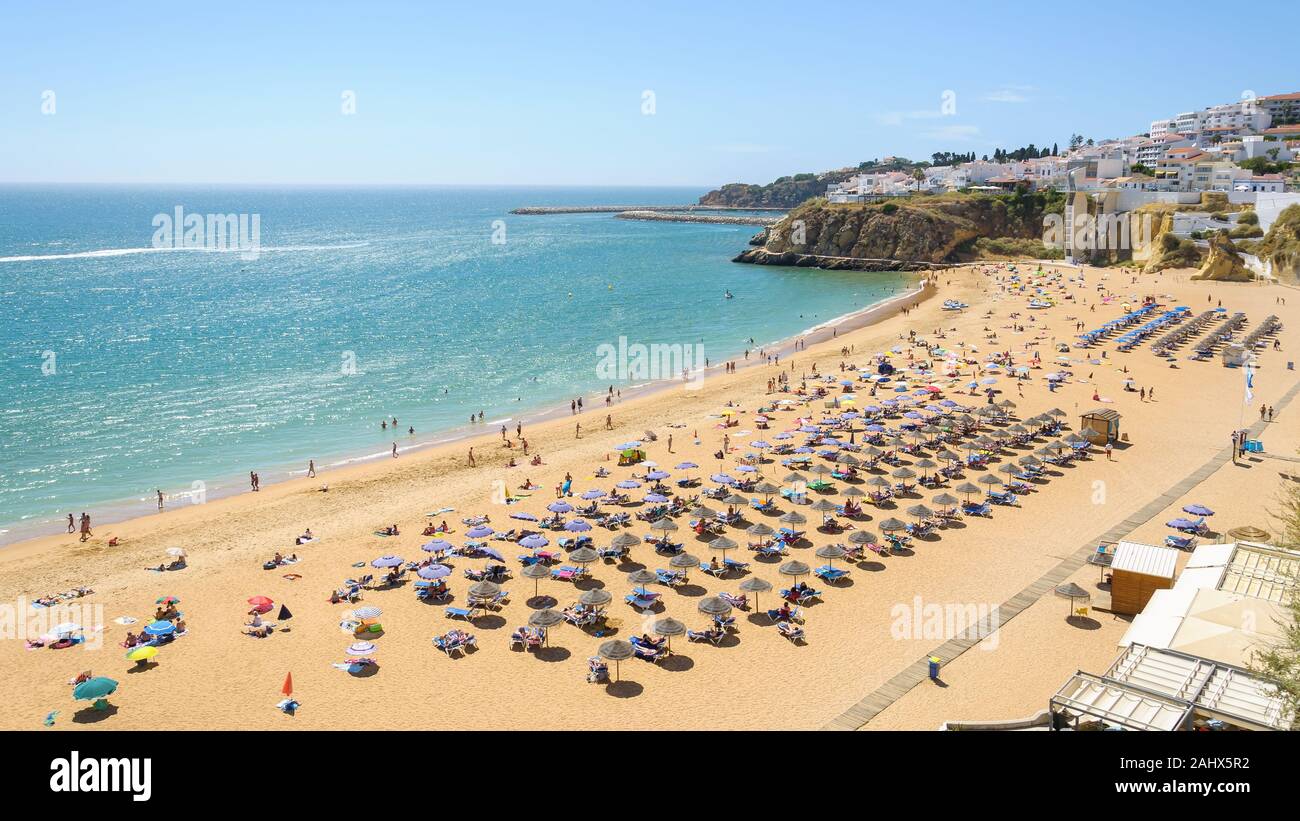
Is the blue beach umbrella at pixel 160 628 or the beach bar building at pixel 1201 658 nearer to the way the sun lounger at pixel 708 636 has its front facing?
the blue beach umbrella

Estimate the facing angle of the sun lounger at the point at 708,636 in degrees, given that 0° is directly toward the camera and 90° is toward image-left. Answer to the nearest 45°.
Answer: approximately 90°

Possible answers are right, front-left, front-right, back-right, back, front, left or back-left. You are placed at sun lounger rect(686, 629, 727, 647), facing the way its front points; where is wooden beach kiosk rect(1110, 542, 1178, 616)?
back

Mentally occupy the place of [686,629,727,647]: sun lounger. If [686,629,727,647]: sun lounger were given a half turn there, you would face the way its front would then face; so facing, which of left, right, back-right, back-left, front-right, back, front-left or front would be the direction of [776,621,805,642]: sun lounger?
front

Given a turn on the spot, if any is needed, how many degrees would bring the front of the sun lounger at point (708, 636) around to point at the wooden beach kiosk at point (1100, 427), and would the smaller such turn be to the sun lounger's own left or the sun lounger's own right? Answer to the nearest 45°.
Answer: approximately 135° to the sun lounger's own right

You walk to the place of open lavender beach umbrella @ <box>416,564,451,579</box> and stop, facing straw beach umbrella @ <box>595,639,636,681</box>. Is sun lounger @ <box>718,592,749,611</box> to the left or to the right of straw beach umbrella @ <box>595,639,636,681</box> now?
left

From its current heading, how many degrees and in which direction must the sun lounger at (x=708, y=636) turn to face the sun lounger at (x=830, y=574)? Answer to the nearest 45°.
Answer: approximately 135° to its right

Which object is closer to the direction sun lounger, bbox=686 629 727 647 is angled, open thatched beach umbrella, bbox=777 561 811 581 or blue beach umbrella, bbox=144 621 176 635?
the blue beach umbrella
